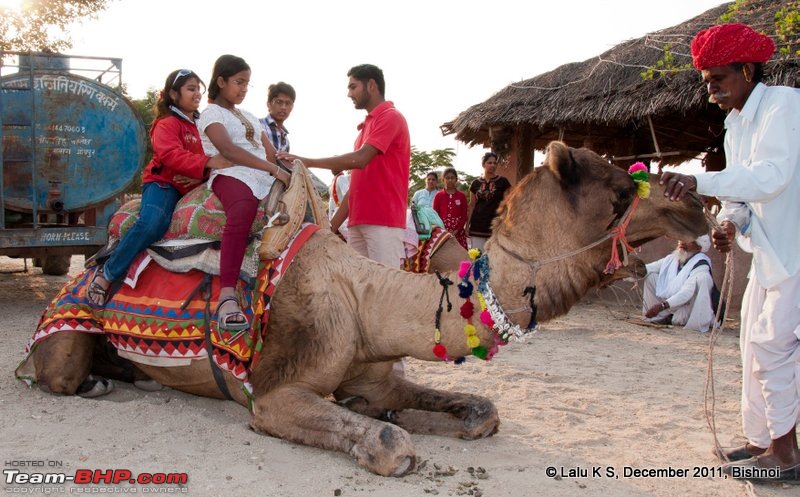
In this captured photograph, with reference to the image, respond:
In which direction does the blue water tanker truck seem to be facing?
away from the camera

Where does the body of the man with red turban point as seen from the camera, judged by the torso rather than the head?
to the viewer's left

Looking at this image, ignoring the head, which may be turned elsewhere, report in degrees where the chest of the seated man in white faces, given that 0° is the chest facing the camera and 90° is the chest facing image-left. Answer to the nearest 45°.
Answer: approximately 45°

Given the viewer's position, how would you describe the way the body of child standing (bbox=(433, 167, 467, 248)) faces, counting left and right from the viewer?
facing the viewer

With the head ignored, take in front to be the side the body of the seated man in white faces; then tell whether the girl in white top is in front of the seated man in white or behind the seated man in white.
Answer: in front

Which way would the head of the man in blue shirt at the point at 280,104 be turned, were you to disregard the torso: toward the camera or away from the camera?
toward the camera

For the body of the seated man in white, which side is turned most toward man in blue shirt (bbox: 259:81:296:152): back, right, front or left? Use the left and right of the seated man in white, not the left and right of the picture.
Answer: front

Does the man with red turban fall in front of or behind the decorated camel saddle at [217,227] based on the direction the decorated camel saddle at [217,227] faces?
in front

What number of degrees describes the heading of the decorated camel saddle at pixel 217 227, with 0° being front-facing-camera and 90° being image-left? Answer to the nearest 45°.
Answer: approximately 270°

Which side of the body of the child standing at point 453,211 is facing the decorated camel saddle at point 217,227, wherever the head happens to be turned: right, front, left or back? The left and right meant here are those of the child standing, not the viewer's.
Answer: front

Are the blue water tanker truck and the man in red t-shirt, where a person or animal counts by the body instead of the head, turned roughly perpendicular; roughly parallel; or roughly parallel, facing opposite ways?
roughly perpendicular

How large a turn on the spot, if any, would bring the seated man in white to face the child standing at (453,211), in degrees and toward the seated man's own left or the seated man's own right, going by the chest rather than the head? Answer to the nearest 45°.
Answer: approximately 45° to the seated man's own right

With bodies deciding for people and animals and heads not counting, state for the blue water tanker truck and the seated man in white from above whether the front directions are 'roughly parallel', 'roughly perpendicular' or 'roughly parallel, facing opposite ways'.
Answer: roughly perpendicular

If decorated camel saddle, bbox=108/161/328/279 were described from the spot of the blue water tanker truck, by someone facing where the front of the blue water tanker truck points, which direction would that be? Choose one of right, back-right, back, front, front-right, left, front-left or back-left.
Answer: back

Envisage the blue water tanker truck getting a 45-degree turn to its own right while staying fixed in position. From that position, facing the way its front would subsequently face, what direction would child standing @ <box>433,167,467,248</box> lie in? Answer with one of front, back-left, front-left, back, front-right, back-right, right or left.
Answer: front-right

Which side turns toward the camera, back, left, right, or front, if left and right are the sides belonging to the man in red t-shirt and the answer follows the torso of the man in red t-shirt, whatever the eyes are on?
left

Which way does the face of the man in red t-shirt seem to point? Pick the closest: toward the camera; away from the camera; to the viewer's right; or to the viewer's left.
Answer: to the viewer's left
